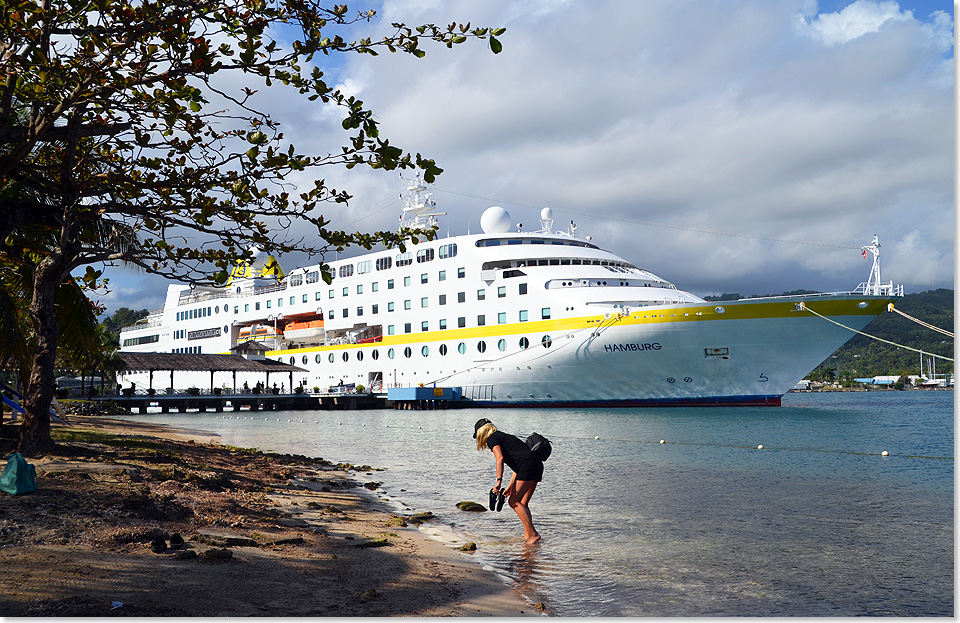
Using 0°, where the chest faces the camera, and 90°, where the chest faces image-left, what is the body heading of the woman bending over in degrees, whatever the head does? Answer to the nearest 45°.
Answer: approximately 90°

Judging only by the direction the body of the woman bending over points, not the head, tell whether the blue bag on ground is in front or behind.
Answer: in front

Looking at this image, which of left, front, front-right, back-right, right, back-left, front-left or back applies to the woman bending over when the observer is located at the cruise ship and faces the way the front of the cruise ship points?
front-right

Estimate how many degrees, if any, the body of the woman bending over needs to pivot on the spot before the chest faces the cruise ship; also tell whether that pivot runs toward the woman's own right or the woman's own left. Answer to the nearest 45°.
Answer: approximately 90° to the woman's own right

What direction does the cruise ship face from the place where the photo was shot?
facing the viewer and to the right of the viewer

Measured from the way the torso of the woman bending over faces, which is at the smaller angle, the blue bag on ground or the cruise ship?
the blue bag on ground

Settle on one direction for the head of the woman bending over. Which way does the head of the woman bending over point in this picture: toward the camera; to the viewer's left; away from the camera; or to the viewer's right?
to the viewer's left

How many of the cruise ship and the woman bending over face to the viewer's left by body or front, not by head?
1

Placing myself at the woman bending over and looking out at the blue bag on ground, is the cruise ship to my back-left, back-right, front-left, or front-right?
back-right
